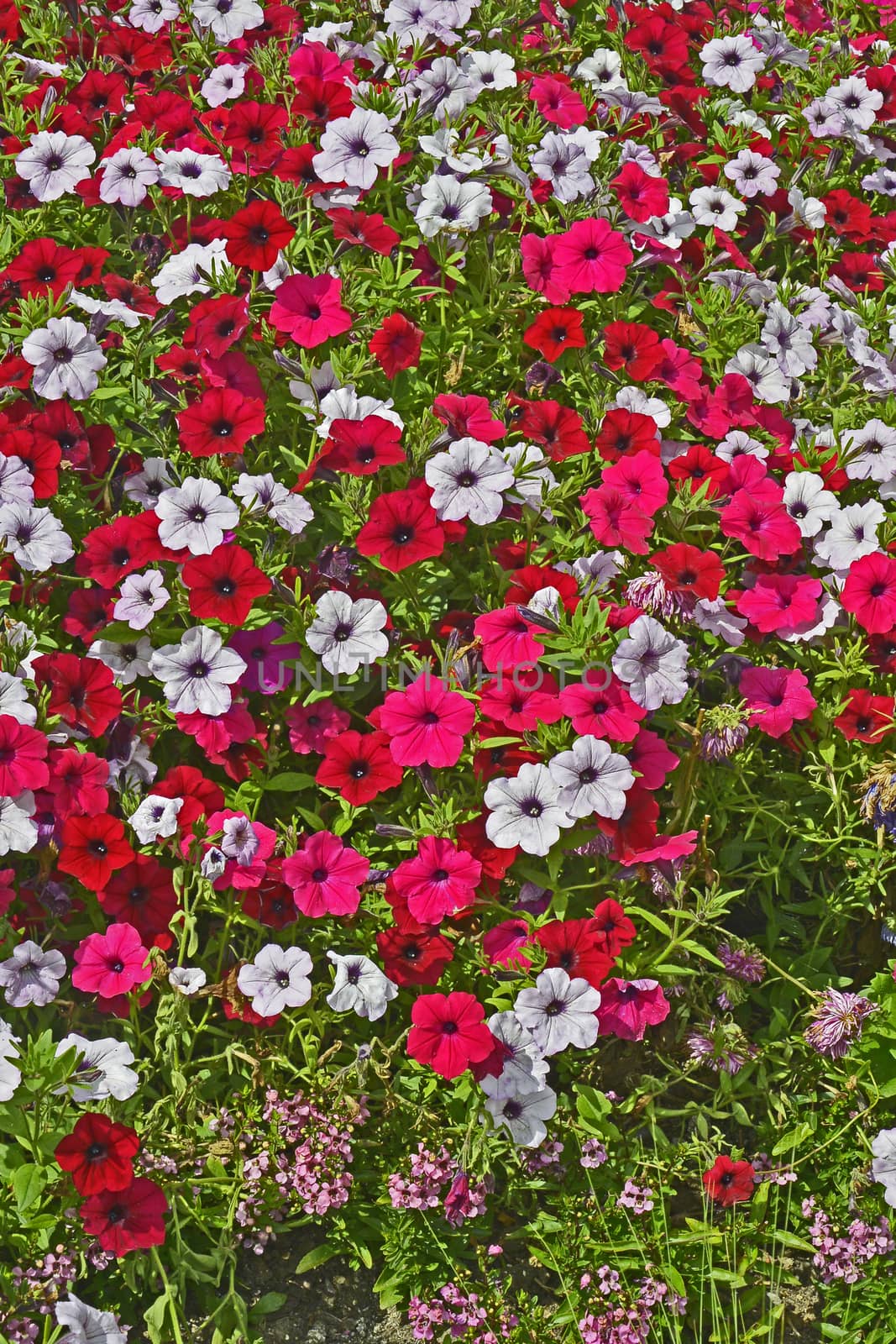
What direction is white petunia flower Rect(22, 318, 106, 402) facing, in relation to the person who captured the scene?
facing the viewer

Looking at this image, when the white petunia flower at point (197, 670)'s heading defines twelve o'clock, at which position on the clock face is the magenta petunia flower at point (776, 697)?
The magenta petunia flower is roughly at 9 o'clock from the white petunia flower.

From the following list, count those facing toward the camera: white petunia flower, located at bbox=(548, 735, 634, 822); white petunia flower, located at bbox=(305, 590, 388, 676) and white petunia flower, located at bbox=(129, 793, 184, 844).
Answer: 3

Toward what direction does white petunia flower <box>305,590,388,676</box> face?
toward the camera

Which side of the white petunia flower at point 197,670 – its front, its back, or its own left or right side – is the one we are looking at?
front

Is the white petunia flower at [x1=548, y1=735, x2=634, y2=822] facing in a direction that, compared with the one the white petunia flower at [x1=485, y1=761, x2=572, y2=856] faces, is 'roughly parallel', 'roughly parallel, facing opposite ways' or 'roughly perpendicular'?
roughly parallel

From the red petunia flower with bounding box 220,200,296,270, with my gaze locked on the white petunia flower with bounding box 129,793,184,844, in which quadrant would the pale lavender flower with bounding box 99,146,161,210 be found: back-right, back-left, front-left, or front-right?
back-right

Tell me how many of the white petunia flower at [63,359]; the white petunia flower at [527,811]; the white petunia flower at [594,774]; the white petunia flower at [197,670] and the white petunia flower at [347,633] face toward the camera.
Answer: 5

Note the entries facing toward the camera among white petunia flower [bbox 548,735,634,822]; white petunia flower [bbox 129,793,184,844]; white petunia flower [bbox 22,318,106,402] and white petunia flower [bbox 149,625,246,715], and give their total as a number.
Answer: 4

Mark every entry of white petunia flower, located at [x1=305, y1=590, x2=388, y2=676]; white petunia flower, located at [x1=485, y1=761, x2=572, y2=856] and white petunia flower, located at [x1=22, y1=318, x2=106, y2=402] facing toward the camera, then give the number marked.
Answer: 3

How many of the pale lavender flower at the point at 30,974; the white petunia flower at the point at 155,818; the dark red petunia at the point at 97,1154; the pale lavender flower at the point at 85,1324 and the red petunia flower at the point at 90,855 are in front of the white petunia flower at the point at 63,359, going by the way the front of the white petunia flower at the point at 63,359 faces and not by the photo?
5
